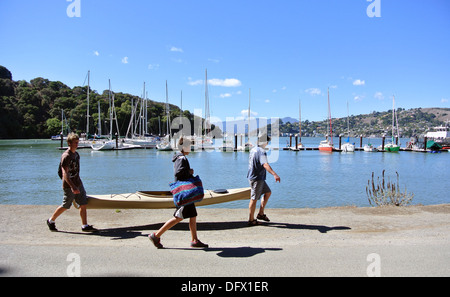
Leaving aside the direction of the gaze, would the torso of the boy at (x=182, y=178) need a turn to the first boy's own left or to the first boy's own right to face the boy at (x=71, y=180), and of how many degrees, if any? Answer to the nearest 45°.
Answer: approximately 135° to the first boy's own left

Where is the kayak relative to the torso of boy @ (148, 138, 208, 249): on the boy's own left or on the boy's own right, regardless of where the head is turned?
on the boy's own left

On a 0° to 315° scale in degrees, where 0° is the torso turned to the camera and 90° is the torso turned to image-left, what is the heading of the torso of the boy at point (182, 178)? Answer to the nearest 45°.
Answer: approximately 270°
